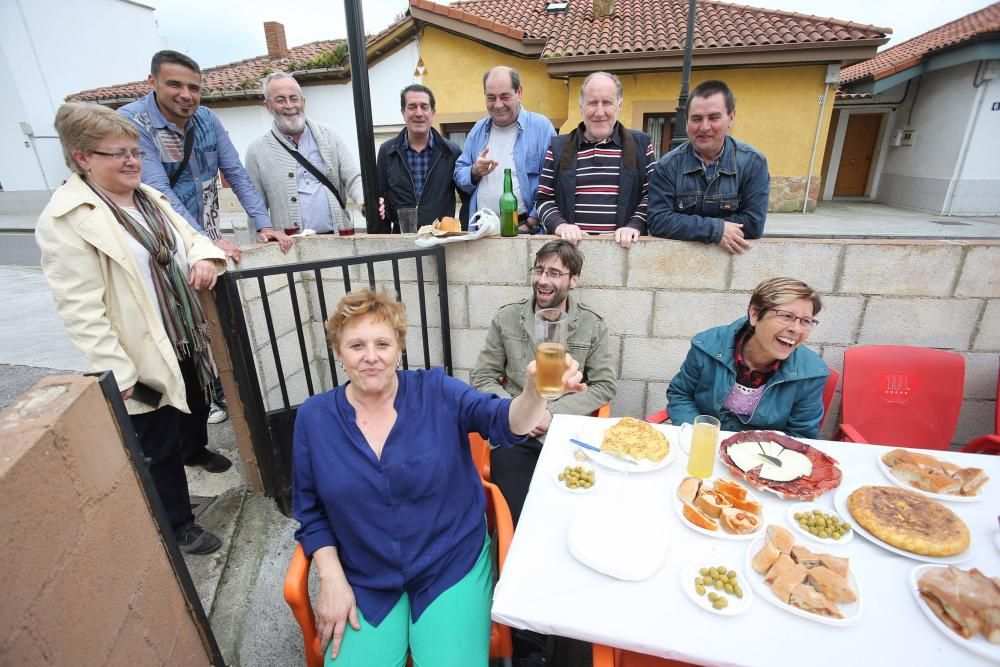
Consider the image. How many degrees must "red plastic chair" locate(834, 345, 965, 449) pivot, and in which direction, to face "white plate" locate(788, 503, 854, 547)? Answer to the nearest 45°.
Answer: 0° — it already faces it

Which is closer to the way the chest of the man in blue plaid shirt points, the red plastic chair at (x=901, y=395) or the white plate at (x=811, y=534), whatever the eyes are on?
the white plate

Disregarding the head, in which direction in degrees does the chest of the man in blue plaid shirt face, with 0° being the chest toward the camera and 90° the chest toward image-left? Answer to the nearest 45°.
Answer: approximately 0°

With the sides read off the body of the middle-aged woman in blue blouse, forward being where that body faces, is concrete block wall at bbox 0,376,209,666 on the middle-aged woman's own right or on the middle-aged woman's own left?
on the middle-aged woman's own right

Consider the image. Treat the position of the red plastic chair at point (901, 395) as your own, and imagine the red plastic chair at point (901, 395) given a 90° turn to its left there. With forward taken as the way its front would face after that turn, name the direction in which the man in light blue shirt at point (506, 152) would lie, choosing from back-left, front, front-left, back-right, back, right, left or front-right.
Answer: back

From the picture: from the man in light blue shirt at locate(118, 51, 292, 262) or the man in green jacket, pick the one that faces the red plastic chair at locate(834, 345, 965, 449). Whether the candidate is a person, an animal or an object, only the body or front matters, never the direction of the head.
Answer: the man in light blue shirt

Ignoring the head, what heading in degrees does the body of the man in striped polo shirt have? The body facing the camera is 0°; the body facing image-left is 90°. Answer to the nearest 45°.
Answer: approximately 0°

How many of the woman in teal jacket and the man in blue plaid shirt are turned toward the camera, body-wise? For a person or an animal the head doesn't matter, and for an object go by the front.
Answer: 2
